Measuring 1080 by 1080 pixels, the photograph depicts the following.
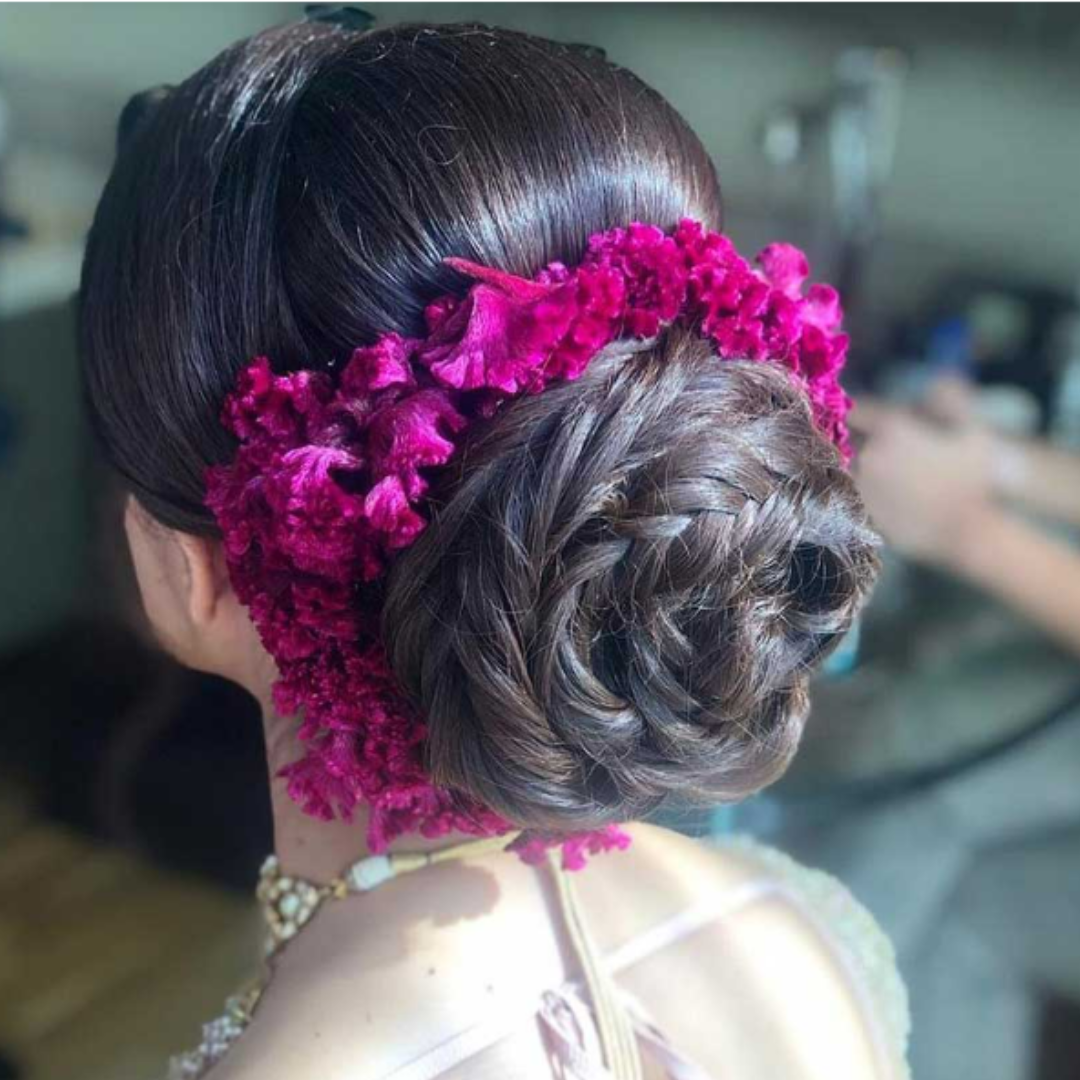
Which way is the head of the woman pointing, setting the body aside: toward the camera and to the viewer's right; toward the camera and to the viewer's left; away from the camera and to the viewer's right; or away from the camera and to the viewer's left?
away from the camera and to the viewer's left

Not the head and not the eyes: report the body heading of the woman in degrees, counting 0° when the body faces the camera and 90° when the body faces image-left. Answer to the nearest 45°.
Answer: approximately 135°
